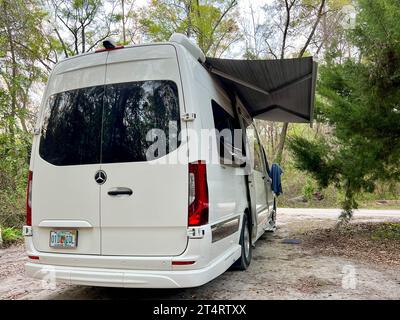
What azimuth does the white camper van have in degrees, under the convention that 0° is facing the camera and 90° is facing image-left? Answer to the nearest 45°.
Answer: approximately 225°
